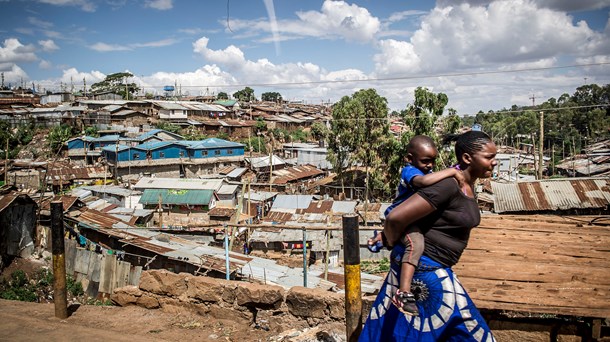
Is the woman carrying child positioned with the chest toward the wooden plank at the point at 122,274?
no

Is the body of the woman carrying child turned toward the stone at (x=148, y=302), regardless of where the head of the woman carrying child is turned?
no

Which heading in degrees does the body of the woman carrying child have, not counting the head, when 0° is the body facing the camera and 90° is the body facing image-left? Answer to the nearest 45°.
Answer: approximately 270°

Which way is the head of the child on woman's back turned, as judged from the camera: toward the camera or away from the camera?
toward the camera

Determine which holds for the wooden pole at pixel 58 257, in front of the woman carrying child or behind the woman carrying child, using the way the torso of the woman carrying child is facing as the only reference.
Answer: behind

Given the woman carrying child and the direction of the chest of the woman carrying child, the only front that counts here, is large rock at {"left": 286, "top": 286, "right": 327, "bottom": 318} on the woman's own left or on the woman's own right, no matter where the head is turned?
on the woman's own left
